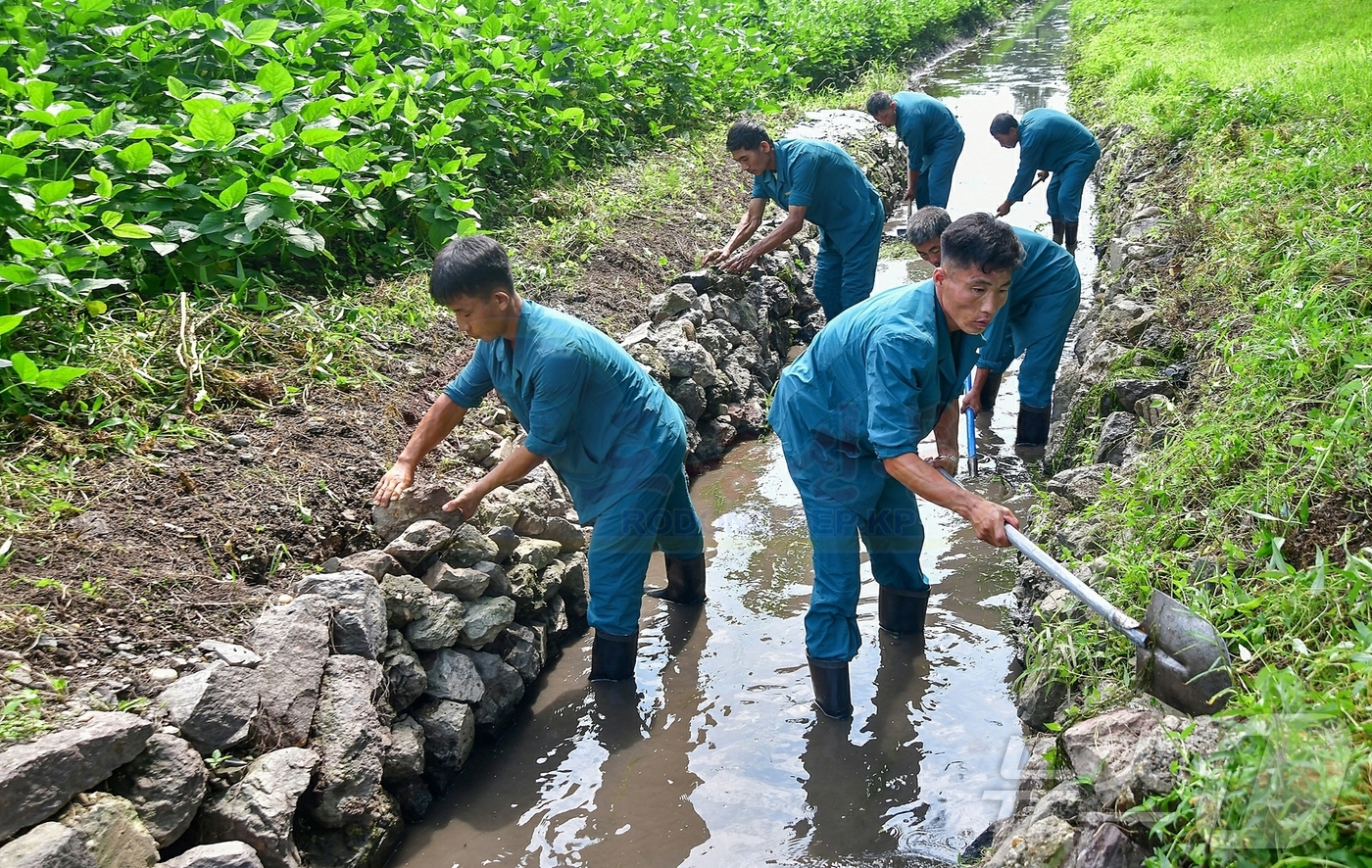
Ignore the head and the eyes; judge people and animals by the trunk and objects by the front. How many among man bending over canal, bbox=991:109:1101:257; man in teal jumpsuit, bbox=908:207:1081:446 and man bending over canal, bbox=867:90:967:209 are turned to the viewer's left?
3

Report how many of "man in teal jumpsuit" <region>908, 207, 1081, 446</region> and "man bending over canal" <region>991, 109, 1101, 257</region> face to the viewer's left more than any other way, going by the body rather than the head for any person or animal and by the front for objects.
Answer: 2

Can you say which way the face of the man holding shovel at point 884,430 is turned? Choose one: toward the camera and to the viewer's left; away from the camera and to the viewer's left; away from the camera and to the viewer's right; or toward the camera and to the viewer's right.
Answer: toward the camera and to the viewer's right

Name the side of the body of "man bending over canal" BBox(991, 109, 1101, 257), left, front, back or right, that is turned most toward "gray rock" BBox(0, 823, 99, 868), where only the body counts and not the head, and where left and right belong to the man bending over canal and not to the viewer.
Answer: left

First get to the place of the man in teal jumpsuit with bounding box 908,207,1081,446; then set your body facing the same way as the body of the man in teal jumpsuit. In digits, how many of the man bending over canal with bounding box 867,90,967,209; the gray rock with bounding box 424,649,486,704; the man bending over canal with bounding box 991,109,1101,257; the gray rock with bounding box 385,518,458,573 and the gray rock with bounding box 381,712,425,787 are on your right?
2

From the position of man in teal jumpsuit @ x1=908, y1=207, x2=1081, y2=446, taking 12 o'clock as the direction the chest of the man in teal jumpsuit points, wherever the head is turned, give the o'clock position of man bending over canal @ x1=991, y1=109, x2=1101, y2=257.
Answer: The man bending over canal is roughly at 3 o'clock from the man in teal jumpsuit.

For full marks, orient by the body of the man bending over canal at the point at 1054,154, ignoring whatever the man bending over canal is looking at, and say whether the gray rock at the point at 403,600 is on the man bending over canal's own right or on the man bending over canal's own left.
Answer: on the man bending over canal's own left

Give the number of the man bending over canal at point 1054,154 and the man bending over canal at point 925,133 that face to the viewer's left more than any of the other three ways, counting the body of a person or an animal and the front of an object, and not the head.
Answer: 2

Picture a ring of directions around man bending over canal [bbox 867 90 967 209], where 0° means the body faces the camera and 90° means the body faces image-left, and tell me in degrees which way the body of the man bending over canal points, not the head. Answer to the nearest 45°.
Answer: approximately 90°

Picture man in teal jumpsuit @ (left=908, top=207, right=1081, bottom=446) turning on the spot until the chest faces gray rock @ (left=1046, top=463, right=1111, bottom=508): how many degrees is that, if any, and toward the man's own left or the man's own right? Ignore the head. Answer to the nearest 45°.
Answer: approximately 90° to the man's own left

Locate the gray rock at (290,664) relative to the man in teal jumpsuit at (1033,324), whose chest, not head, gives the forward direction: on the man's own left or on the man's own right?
on the man's own left

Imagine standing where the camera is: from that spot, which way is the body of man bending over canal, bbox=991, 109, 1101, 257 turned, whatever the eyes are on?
to the viewer's left

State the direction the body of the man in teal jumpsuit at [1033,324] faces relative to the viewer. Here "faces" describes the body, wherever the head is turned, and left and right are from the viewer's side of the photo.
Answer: facing to the left of the viewer
